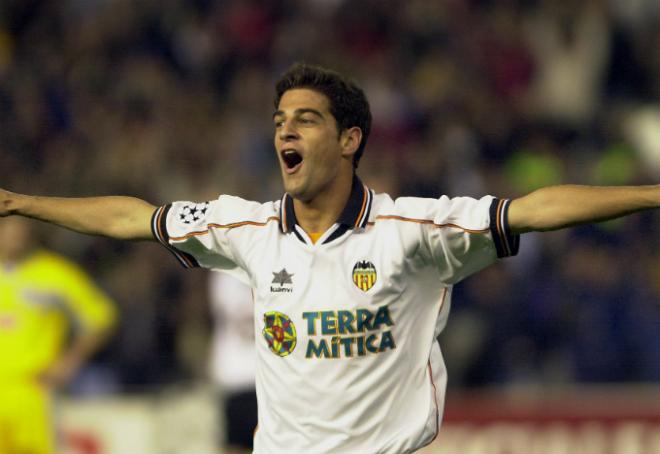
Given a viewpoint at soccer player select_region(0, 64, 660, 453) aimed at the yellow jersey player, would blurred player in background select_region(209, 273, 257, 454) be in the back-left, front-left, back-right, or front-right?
front-right

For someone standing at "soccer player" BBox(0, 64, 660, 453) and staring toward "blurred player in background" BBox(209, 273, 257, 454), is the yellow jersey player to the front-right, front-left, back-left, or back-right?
front-left

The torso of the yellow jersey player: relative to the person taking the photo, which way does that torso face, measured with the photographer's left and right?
facing the viewer

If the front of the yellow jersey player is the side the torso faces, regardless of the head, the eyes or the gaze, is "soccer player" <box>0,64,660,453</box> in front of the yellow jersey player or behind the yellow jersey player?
in front

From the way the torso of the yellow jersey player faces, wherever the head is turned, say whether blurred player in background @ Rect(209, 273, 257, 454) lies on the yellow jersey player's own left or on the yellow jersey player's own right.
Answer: on the yellow jersey player's own left

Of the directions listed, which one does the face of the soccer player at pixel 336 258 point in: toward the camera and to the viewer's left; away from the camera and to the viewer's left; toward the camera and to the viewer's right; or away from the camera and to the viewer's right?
toward the camera and to the viewer's left

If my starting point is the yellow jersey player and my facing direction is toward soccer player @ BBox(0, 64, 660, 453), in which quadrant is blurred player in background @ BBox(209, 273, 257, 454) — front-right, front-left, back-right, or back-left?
front-left
